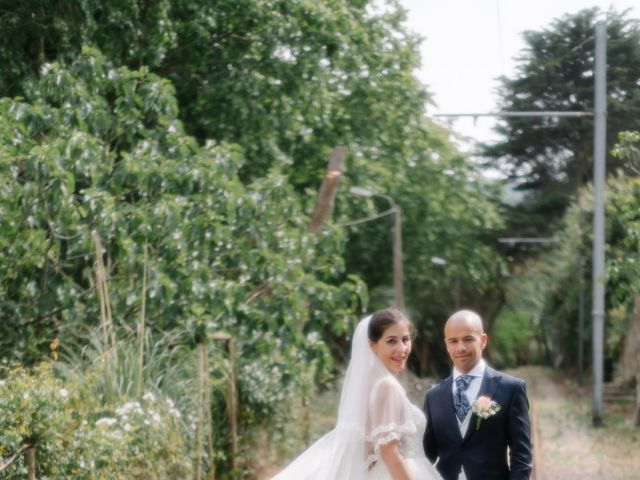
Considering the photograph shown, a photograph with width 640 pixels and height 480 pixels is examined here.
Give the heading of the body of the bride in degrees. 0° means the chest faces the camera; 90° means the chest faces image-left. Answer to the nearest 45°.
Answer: approximately 270°

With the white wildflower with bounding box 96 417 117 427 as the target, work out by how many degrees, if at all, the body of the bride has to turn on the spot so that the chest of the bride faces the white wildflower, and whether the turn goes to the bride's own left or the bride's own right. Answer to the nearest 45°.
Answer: approximately 135° to the bride's own left

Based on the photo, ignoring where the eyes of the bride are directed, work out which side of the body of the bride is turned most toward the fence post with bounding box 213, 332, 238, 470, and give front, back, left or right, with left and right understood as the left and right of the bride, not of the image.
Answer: left
